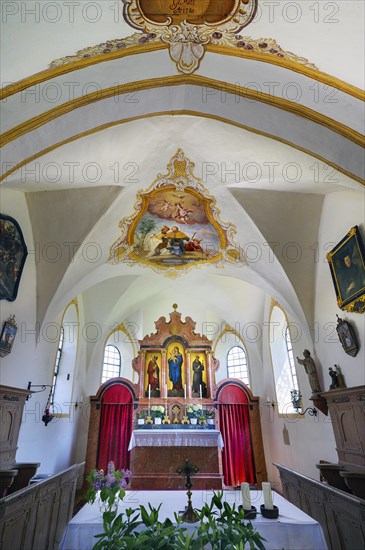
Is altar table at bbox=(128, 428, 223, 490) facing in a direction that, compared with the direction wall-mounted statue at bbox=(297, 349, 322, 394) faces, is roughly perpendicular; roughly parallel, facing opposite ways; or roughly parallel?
roughly perpendicular

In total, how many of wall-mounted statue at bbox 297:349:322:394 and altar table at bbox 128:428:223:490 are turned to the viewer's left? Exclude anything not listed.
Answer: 1

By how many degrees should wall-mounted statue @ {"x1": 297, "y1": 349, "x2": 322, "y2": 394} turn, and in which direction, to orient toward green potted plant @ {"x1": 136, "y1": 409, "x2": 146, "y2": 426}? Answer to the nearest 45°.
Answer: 0° — it already faces it

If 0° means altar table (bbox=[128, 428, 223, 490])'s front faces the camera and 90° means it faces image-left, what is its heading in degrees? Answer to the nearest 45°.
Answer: approximately 0°

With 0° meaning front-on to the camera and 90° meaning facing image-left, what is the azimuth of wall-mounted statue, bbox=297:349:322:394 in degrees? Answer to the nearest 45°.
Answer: approximately 90°

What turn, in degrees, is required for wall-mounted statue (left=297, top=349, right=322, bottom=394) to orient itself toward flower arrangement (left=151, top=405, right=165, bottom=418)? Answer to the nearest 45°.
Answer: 0° — it already faces it

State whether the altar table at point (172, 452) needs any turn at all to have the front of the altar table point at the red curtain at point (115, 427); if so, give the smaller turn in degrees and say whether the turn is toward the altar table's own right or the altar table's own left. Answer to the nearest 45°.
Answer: approximately 135° to the altar table's own right
